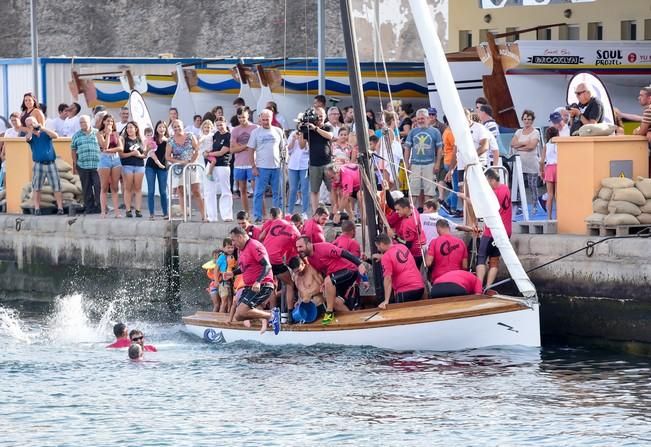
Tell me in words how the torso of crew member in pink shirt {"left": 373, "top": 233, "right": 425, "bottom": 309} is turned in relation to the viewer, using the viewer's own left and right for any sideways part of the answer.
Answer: facing away from the viewer and to the left of the viewer

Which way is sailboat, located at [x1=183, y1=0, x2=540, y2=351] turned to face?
to the viewer's right

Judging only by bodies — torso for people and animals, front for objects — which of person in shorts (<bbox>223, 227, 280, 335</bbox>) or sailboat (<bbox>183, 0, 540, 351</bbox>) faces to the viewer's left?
the person in shorts

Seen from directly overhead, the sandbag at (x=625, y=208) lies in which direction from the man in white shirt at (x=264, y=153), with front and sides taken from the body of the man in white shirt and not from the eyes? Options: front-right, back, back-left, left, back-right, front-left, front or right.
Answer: front-left

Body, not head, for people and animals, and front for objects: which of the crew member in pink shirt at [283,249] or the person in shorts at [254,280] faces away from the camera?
the crew member in pink shirt

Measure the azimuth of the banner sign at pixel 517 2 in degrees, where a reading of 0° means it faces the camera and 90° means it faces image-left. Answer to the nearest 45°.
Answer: approximately 0°

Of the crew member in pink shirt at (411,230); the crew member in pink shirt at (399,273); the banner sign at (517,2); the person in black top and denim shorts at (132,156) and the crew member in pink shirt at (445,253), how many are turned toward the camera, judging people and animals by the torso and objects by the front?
2

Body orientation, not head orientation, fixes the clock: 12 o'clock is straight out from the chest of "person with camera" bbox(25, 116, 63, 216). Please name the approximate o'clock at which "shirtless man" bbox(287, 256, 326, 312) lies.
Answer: The shirtless man is roughly at 11 o'clock from the person with camera.

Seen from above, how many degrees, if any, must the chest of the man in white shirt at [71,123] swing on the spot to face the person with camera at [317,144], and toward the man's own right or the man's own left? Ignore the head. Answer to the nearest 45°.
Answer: approximately 135° to the man's own left
